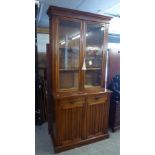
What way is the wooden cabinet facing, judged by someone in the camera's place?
facing the viewer and to the right of the viewer
